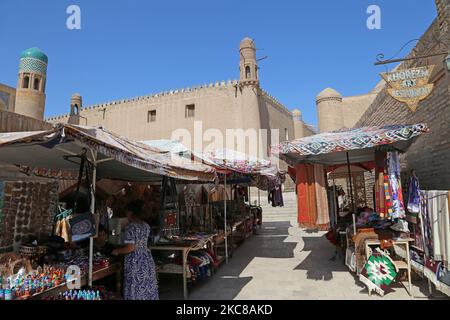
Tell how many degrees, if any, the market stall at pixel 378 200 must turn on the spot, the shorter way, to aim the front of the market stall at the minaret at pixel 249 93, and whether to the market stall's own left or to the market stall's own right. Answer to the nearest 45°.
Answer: approximately 90° to the market stall's own right

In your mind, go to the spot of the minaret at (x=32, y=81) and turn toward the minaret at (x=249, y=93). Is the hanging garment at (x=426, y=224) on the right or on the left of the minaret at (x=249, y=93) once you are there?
right

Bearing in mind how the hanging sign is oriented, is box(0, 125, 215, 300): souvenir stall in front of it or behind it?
in front

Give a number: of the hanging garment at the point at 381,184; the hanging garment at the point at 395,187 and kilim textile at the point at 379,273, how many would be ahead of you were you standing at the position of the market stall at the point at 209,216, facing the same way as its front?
3

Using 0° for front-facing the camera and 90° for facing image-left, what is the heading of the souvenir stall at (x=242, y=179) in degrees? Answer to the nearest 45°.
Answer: approximately 315°

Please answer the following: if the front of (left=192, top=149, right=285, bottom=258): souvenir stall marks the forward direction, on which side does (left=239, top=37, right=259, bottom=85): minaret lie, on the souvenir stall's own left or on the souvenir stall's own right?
on the souvenir stall's own left

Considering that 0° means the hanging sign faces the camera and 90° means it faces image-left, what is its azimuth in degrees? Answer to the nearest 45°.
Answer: approximately 0°

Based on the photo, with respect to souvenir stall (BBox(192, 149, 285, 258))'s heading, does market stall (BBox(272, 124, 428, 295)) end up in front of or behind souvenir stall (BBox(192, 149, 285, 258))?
in front

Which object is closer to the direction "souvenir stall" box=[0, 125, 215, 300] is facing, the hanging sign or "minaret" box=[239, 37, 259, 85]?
the hanging sign
